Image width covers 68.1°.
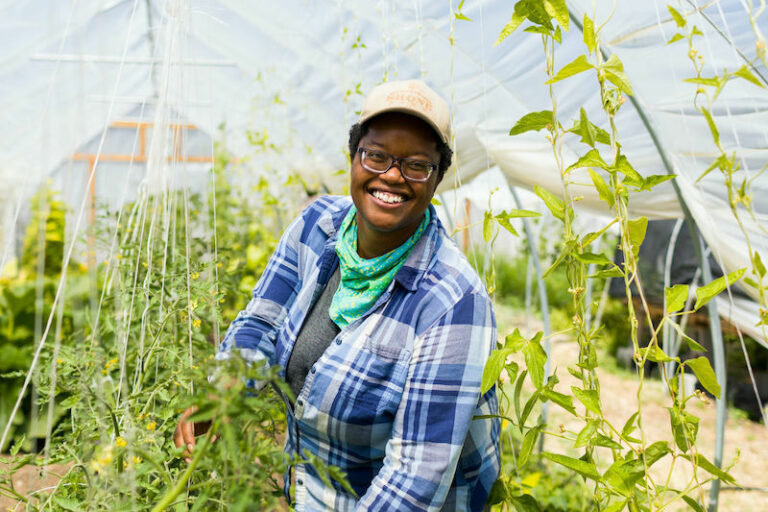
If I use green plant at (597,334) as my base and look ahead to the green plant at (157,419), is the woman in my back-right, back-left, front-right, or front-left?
front-right

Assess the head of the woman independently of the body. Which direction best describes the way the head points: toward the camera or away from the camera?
toward the camera

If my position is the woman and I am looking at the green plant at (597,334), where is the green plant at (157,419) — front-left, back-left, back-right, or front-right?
back-right

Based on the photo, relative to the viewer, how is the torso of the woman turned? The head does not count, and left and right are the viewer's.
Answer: facing the viewer and to the left of the viewer

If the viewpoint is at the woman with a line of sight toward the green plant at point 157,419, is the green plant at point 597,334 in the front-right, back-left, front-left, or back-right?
back-left
